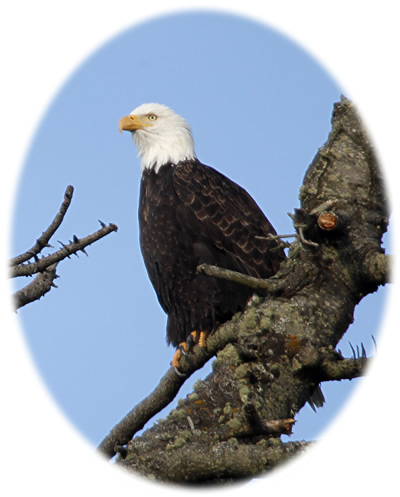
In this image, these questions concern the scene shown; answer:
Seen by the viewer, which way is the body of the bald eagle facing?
to the viewer's left

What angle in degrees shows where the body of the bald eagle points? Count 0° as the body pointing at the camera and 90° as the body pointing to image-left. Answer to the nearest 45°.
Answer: approximately 90°
